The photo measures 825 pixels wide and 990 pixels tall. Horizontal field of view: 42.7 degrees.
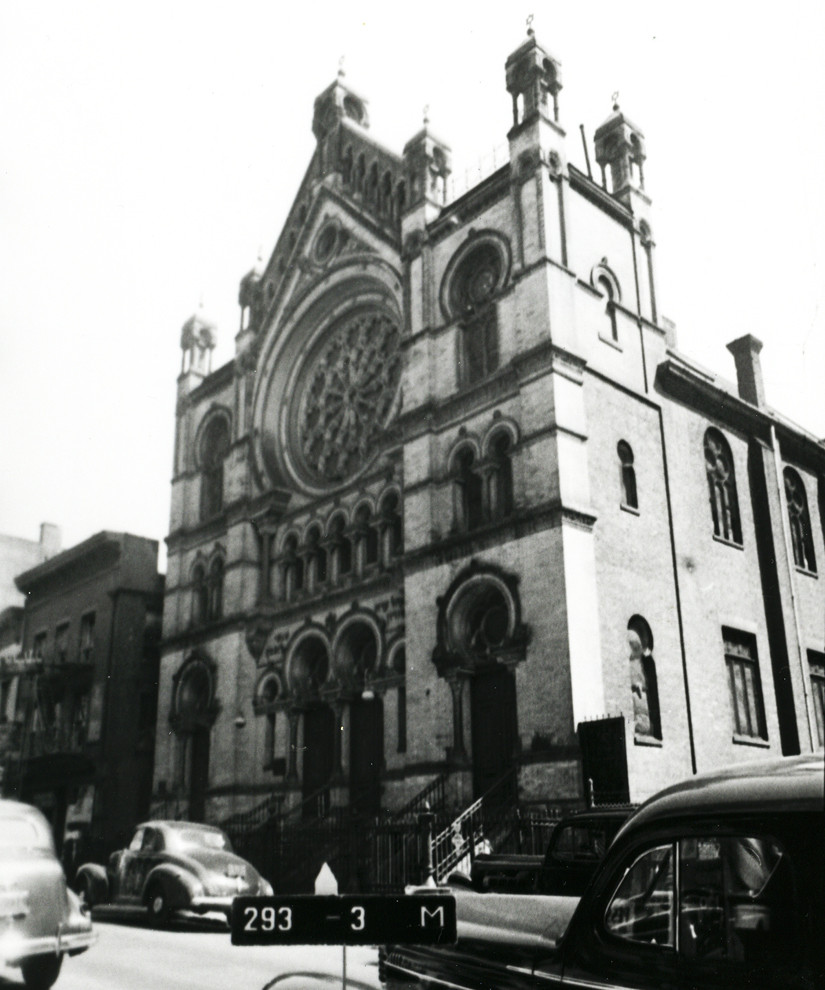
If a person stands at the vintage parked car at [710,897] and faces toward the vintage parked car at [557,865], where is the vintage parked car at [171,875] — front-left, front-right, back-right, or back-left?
front-left

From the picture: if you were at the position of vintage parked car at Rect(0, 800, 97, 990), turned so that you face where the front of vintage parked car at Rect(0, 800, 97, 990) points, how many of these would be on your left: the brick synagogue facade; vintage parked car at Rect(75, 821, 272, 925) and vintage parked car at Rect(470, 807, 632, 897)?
0

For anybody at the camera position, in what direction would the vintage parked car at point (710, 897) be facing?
facing to the left of the viewer

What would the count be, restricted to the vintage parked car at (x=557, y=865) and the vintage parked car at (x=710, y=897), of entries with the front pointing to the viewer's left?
2

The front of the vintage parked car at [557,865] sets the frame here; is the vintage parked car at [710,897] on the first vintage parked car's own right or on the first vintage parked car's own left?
on the first vintage parked car's own left

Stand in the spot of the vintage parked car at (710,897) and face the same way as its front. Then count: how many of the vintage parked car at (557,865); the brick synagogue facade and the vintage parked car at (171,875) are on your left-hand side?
0

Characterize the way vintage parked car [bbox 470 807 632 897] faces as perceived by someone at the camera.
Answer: facing to the left of the viewer

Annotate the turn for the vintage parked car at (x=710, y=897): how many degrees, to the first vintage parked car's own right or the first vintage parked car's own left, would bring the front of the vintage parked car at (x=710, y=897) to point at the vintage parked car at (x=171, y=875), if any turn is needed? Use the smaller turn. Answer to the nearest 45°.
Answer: approximately 45° to the first vintage parked car's own right

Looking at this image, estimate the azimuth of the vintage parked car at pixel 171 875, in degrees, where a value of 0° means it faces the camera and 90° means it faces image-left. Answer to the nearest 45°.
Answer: approximately 135°

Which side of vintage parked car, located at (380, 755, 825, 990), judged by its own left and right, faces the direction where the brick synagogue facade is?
right

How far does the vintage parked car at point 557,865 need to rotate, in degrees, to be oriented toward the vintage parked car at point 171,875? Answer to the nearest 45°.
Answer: approximately 45° to its right

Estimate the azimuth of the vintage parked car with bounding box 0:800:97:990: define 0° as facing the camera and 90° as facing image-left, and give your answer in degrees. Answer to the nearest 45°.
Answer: approximately 135°

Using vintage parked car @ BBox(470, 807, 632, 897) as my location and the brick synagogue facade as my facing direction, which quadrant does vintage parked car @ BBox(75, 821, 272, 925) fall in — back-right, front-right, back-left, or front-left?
front-left
